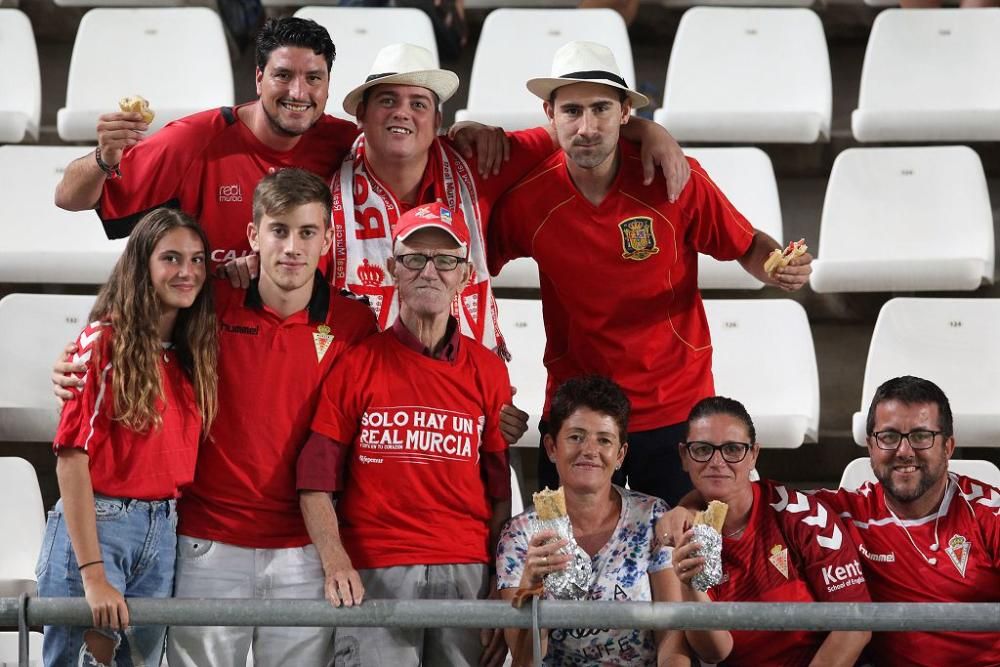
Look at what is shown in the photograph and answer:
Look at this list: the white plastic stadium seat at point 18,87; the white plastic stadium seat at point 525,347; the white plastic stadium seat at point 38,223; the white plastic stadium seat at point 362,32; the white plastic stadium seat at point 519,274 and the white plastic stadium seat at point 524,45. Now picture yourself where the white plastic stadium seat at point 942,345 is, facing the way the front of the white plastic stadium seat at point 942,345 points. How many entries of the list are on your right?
6

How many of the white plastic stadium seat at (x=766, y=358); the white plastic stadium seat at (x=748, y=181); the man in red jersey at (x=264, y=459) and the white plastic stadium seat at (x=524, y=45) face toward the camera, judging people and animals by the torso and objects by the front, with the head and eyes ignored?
4

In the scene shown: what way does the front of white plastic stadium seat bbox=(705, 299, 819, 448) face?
toward the camera

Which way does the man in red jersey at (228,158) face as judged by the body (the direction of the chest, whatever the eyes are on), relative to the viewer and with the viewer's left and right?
facing the viewer

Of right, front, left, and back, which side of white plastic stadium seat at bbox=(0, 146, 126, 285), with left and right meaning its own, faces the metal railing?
front

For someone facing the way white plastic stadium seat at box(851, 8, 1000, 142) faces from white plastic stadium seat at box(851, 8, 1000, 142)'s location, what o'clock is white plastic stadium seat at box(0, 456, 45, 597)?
white plastic stadium seat at box(0, 456, 45, 597) is roughly at 2 o'clock from white plastic stadium seat at box(851, 8, 1000, 142).

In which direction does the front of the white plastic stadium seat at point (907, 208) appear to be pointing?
toward the camera

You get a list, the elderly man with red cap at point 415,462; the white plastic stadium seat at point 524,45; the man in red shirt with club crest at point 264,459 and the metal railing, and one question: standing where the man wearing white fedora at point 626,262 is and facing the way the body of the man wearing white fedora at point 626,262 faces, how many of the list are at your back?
1

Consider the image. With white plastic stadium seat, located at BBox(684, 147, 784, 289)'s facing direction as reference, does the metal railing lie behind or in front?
in front

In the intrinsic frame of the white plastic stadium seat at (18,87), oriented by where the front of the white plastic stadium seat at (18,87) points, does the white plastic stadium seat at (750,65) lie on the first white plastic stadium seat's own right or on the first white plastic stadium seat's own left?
on the first white plastic stadium seat's own left
